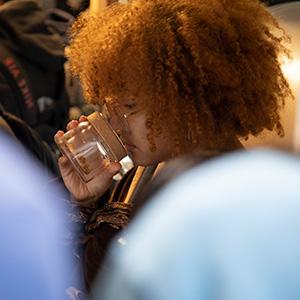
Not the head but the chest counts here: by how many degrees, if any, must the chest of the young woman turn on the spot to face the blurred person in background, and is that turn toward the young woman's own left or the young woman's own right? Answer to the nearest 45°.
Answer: approximately 45° to the young woman's own right

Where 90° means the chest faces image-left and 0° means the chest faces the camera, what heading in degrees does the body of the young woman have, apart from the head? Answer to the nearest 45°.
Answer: approximately 90°

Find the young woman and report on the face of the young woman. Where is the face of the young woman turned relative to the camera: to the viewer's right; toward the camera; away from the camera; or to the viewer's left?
to the viewer's left
